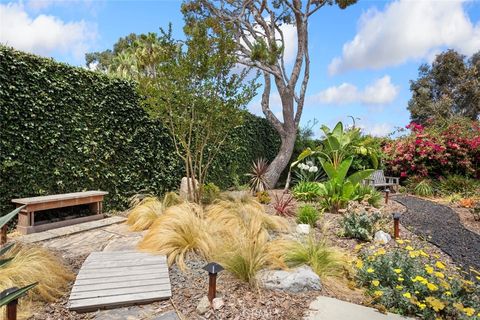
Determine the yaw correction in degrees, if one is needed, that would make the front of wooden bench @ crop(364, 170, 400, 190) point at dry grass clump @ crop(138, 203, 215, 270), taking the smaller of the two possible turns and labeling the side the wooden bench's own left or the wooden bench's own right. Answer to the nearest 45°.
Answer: approximately 45° to the wooden bench's own right

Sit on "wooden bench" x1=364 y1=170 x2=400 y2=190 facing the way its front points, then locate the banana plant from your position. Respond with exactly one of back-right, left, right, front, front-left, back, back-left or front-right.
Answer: front-right

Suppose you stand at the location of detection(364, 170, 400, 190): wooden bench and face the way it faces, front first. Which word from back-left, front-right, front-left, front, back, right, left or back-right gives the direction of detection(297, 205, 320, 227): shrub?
front-right

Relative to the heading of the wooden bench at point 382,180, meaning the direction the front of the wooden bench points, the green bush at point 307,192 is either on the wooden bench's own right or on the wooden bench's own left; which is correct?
on the wooden bench's own right

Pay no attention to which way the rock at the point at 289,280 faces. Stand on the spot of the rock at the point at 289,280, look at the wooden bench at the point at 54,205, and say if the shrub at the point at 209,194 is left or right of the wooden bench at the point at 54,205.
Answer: right

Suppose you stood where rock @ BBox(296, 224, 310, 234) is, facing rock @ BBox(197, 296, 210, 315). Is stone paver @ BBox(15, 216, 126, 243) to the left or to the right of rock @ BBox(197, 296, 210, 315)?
right

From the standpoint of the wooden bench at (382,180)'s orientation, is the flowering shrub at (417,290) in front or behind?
in front

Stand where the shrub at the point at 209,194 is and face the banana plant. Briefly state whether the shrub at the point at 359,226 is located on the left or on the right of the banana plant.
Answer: right
